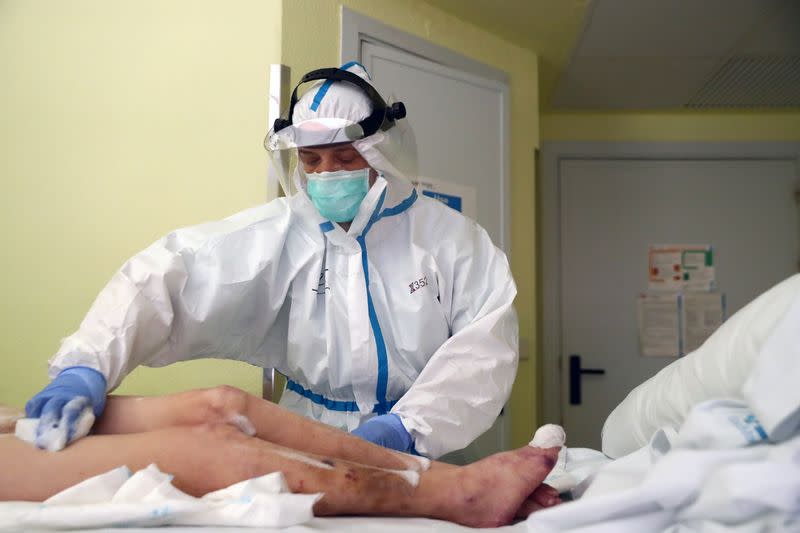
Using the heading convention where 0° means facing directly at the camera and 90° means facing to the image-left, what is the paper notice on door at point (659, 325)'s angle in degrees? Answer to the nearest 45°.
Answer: approximately 0°

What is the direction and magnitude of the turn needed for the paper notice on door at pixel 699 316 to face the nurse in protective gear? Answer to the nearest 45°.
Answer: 0° — it already faces them

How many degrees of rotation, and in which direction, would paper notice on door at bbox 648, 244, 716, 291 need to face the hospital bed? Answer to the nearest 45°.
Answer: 0° — it already faces it

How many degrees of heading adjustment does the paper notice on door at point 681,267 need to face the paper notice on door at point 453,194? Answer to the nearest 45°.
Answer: approximately 45° to its right

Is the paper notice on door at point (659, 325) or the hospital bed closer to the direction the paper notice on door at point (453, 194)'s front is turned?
the hospital bed

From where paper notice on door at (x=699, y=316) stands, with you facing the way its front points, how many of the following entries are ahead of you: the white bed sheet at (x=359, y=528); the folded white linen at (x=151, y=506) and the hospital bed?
3
